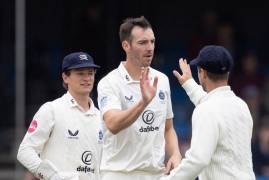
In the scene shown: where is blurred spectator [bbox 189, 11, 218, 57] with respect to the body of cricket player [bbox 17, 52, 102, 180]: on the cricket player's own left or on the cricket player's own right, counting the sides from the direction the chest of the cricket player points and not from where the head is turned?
on the cricket player's own left

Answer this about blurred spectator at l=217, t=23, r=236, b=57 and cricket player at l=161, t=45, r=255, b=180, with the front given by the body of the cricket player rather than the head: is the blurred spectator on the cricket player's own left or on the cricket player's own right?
on the cricket player's own right

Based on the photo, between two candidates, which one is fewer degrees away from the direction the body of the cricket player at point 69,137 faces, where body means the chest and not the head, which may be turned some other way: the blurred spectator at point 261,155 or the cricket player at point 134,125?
the cricket player

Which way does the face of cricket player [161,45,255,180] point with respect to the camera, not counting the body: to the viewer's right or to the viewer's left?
to the viewer's left

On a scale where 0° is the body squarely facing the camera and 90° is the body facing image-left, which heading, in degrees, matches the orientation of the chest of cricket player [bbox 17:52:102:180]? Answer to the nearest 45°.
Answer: approximately 315°

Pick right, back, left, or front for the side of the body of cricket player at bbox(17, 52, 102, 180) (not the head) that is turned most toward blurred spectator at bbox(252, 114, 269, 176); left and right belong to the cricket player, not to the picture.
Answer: left

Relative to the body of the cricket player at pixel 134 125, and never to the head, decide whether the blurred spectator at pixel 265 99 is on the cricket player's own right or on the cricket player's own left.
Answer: on the cricket player's own left

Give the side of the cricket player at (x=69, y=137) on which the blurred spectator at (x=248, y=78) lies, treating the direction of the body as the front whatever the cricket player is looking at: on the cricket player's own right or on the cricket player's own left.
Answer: on the cricket player's own left

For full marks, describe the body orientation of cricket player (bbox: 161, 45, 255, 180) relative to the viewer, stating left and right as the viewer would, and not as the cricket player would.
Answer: facing away from the viewer and to the left of the viewer

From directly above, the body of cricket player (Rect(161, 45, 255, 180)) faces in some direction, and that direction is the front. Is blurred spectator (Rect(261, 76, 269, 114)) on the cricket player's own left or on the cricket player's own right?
on the cricket player's own right

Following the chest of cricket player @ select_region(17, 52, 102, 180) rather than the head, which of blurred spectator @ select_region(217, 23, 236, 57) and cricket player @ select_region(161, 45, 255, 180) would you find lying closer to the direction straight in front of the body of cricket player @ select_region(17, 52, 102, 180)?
the cricket player

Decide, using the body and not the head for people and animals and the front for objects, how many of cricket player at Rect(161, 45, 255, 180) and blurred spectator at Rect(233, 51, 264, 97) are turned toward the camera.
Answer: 1
